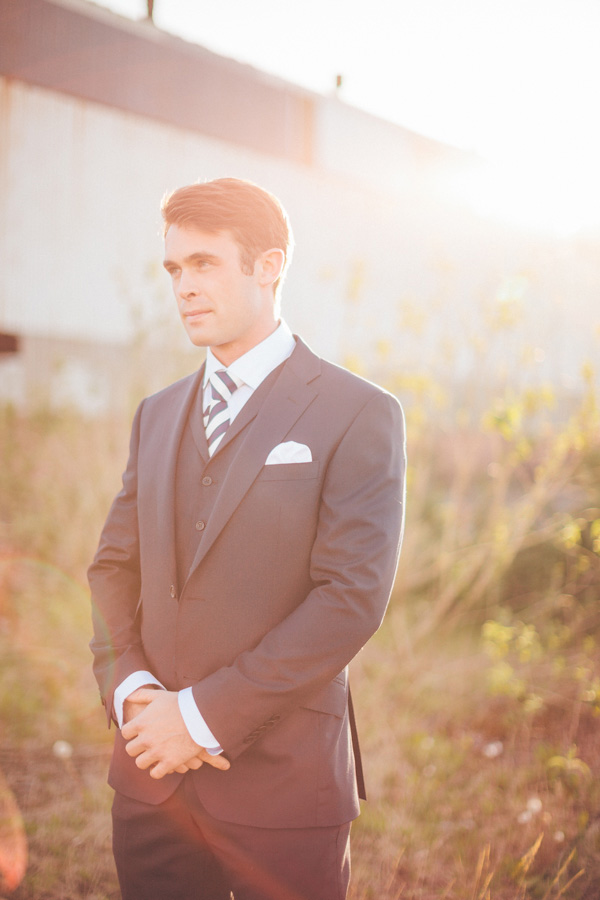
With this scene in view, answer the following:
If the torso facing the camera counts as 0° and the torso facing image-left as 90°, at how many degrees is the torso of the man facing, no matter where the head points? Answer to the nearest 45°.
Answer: approximately 45°
